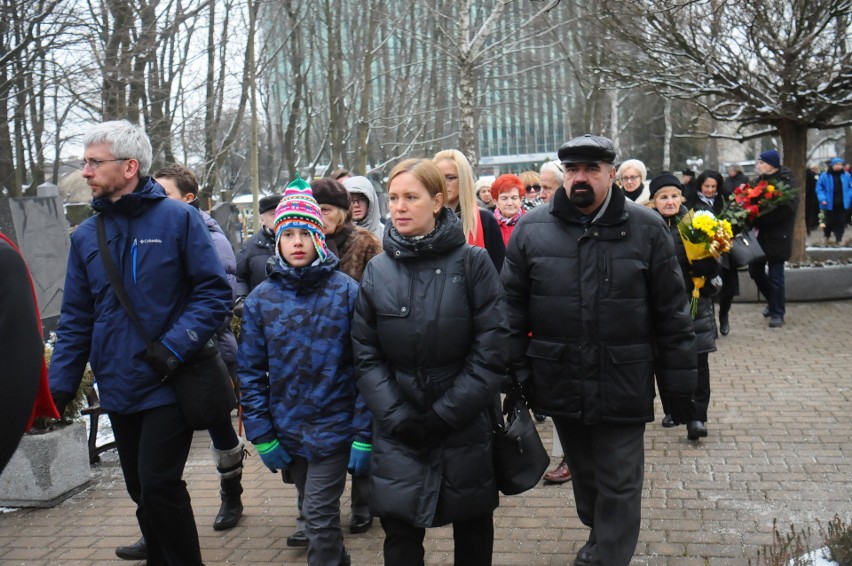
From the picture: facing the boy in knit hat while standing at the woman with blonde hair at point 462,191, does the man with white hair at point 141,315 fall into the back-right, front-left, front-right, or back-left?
front-right

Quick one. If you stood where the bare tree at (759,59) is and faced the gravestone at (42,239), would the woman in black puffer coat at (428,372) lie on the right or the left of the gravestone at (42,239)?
left

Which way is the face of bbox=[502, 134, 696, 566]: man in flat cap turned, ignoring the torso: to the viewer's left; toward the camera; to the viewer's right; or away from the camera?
toward the camera

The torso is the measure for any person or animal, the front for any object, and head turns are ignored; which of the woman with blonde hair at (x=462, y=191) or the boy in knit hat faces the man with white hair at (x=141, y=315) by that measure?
the woman with blonde hair

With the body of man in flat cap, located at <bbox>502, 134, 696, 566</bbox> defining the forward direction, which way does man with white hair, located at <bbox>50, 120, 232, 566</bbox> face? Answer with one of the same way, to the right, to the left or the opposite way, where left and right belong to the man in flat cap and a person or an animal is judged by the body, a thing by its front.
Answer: the same way

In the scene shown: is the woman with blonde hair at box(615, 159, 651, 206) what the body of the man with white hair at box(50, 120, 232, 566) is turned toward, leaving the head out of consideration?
no

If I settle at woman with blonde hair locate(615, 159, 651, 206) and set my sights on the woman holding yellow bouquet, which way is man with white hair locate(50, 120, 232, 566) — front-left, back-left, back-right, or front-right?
front-right

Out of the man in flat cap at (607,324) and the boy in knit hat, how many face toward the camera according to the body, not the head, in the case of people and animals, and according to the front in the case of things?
2

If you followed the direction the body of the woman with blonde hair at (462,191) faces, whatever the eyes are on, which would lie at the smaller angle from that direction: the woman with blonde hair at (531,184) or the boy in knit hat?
the boy in knit hat

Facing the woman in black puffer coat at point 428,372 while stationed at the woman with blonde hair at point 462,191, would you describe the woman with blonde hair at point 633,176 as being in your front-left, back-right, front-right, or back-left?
back-left

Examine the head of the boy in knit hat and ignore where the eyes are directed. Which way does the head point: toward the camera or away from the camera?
toward the camera

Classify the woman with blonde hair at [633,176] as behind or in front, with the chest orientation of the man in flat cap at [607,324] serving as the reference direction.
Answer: behind

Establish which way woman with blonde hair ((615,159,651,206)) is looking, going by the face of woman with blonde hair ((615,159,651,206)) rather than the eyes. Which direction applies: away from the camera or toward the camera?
toward the camera

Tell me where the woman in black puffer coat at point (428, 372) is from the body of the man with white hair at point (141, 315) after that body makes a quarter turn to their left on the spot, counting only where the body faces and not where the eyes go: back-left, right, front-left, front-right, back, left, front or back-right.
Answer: front

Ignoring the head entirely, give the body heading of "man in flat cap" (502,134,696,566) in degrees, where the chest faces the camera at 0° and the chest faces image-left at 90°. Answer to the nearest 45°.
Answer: approximately 0°

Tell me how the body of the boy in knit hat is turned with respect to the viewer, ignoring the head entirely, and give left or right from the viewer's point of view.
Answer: facing the viewer

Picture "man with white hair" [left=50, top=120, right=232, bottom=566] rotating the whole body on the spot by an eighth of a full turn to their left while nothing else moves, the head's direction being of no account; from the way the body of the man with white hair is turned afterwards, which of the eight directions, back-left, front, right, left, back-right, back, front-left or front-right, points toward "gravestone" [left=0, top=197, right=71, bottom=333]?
back

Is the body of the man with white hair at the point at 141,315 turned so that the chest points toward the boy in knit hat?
no

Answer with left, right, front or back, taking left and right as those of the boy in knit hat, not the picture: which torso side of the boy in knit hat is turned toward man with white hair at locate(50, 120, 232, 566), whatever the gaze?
right

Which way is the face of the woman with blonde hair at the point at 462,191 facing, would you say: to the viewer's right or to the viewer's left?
to the viewer's left
